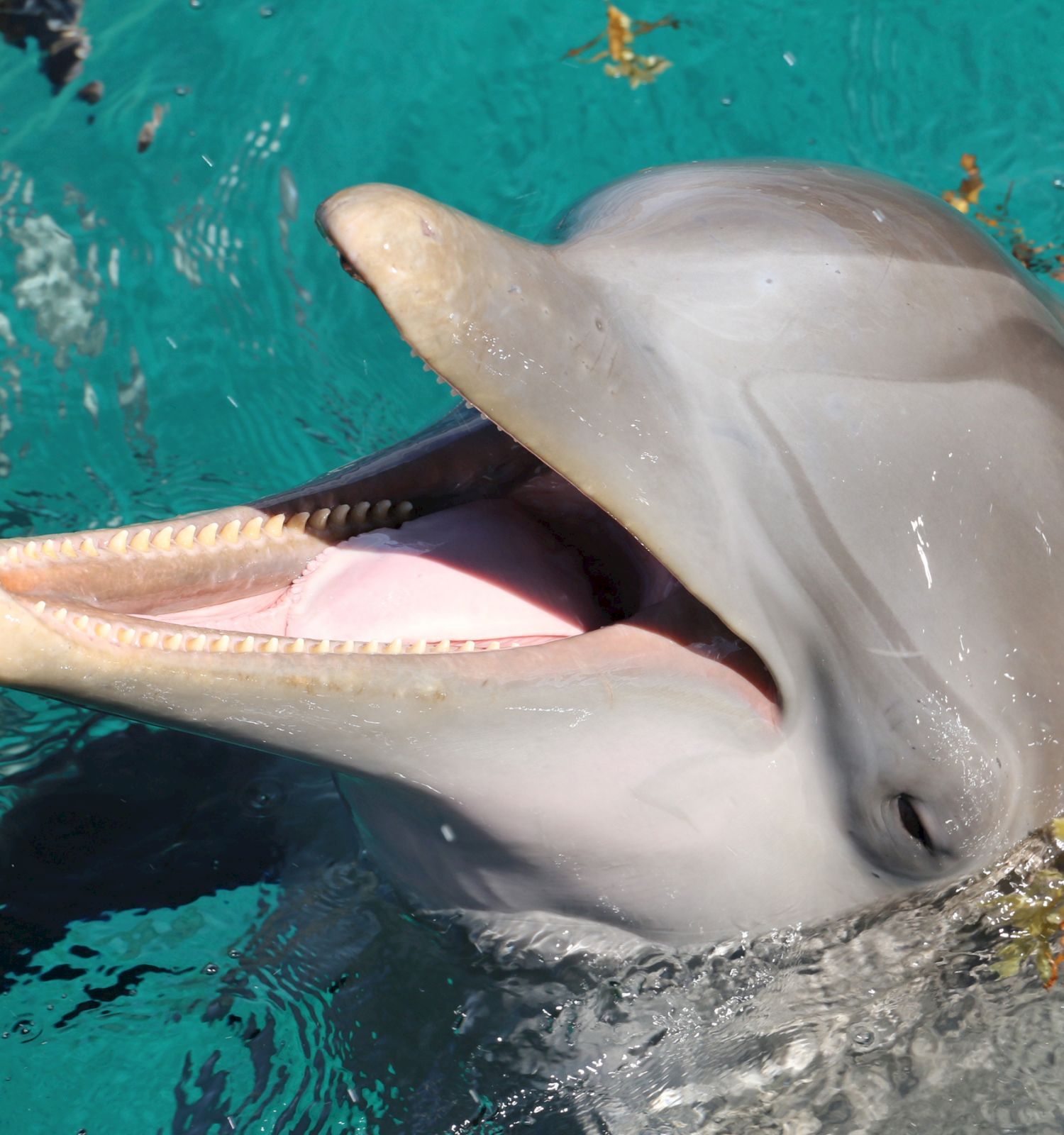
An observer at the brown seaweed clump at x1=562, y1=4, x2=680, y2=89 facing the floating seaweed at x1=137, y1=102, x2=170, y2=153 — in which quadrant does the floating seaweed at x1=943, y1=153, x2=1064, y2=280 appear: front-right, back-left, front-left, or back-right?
back-left

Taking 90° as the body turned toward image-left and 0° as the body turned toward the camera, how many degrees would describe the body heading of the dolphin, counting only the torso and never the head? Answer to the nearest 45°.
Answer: approximately 90°

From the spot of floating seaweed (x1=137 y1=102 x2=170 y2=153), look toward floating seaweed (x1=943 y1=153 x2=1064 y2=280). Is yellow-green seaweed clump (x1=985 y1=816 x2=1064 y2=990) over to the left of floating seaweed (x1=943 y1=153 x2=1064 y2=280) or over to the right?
right

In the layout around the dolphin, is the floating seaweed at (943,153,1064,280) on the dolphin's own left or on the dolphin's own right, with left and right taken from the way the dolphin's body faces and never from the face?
on the dolphin's own right

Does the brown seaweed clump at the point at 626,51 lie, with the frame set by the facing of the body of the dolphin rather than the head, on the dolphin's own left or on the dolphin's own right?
on the dolphin's own right
